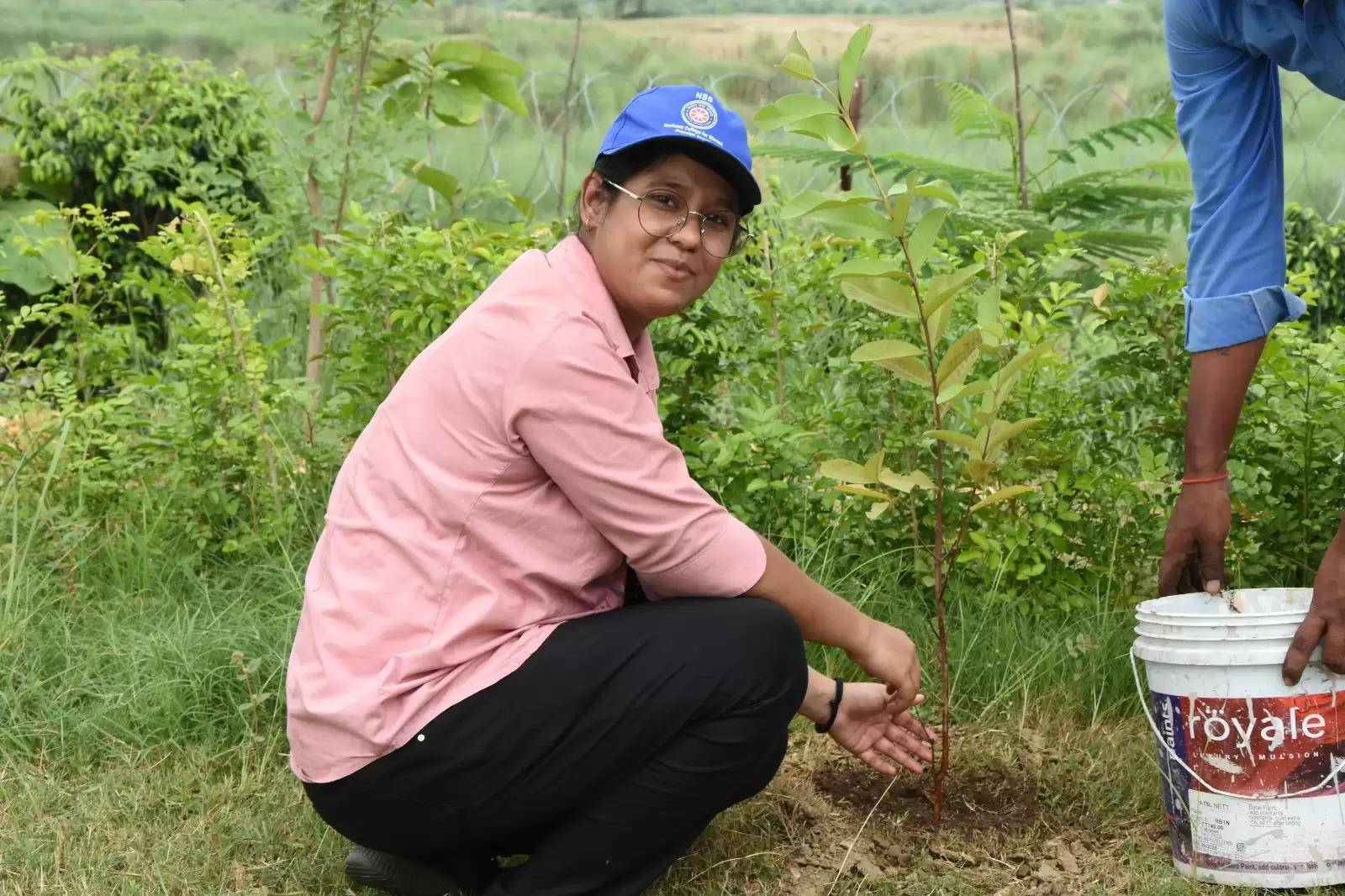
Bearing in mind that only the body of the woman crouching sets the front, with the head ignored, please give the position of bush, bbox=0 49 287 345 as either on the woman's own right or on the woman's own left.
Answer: on the woman's own left

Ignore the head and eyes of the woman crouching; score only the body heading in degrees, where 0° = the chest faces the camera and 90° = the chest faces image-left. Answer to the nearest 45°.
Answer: approximately 270°

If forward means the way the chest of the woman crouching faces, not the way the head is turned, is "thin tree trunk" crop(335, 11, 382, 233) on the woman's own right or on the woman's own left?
on the woman's own left

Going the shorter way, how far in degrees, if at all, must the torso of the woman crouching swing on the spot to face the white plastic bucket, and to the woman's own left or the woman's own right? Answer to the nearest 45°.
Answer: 0° — they already face it

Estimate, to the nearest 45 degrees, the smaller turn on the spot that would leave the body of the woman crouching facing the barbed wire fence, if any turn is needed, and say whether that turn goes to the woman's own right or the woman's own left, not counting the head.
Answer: approximately 90° to the woman's own left

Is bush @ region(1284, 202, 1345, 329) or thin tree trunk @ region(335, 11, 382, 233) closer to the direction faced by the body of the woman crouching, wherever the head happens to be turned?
the bush

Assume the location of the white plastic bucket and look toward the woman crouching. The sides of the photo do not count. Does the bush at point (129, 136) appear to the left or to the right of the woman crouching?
right

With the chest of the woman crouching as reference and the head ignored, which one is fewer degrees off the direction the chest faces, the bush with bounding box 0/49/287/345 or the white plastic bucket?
the white plastic bucket

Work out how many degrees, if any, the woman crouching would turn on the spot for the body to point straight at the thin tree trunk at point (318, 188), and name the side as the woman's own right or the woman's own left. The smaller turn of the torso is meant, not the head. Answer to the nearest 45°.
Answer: approximately 90° to the woman's own left

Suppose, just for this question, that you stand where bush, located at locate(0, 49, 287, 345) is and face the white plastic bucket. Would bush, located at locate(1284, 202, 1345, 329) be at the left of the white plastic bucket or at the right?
left
